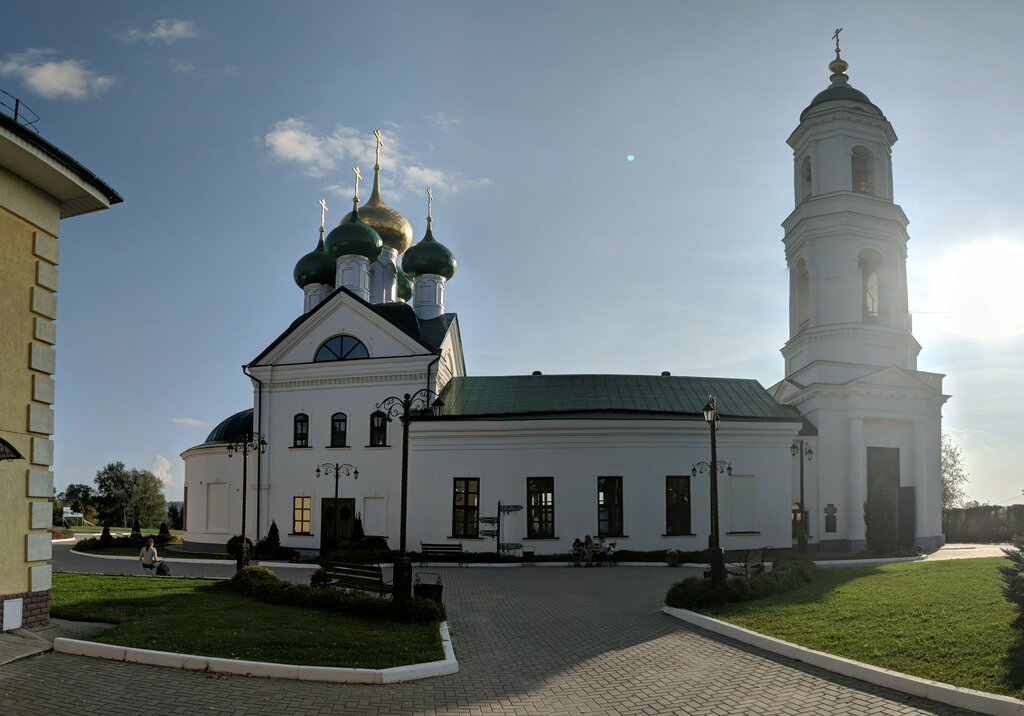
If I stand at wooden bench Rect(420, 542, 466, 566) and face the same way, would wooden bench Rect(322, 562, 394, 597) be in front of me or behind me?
in front

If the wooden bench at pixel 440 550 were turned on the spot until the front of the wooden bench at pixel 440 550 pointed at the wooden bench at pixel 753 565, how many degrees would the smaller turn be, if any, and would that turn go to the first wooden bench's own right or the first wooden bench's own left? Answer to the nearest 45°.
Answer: approximately 45° to the first wooden bench's own left

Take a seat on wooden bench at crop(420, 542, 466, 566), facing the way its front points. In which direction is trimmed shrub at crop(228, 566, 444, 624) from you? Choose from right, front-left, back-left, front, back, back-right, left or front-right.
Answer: front

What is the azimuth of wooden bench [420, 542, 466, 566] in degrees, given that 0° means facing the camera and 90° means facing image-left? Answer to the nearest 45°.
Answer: approximately 0°

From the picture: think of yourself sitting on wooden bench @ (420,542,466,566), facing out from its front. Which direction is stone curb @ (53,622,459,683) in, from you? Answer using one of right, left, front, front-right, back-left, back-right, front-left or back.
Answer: front

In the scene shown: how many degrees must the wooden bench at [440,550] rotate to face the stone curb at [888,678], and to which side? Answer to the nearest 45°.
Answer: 0° — it already faces it
